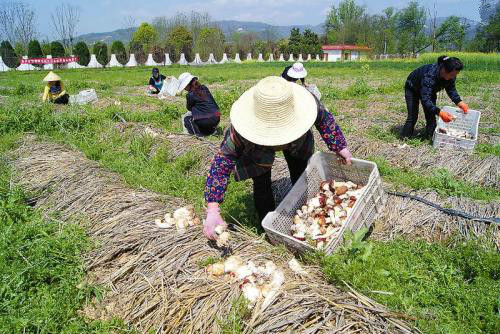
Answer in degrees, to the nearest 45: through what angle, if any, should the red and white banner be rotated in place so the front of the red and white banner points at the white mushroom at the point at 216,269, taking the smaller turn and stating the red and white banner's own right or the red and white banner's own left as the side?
0° — it already faces it

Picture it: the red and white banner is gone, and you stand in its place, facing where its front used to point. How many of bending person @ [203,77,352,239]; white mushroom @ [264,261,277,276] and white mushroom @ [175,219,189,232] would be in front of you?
3

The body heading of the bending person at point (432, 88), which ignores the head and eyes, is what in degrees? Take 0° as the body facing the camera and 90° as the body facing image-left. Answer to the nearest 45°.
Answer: approximately 315°

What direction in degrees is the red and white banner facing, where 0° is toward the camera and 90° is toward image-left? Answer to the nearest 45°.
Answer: approximately 0°

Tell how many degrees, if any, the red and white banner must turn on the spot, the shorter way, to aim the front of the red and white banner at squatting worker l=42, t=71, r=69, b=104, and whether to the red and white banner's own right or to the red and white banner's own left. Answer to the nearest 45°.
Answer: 0° — it already faces them

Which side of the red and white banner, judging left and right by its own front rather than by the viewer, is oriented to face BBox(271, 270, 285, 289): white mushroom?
front

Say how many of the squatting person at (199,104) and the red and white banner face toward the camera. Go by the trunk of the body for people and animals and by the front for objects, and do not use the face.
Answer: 1

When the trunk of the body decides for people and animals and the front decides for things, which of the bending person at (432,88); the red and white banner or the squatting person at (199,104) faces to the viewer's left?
the squatting person at (199,104)

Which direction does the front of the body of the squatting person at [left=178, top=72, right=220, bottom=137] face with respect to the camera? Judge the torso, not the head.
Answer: to the viewer's left

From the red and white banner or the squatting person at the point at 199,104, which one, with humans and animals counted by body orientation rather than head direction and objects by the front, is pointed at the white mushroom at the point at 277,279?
the red and white banner

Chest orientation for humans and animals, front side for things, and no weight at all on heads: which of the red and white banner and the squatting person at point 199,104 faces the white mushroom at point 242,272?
the red and white banner
